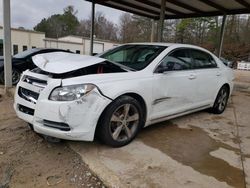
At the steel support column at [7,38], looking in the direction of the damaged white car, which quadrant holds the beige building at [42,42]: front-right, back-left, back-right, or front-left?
back-left

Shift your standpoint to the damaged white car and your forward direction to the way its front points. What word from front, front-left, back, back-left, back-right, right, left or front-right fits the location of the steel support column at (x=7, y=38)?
right

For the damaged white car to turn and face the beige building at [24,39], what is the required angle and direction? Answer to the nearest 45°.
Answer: approximately 90° to its right

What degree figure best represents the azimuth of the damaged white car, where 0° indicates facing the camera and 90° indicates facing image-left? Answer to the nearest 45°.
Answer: approximately 45°

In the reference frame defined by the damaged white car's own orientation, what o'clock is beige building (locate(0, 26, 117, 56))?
The beige building is roughly at 4 o'clock from the damaged white car.
